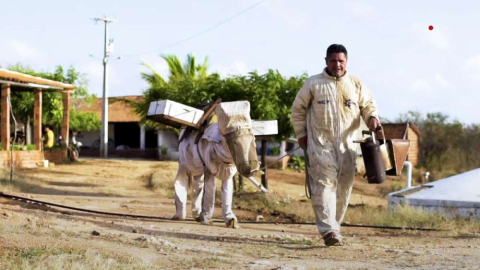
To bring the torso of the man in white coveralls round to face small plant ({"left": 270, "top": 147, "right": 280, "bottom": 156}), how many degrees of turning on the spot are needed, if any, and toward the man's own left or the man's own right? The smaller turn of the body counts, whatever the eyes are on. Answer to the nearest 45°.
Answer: approximately 180°

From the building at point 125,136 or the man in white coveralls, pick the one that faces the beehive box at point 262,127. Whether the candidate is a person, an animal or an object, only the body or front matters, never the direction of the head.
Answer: the building

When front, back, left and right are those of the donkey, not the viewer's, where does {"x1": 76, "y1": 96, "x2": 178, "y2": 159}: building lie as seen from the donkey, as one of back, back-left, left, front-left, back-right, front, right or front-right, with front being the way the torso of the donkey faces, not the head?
back-left

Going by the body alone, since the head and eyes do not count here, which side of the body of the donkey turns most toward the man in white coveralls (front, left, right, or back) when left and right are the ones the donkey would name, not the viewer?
front

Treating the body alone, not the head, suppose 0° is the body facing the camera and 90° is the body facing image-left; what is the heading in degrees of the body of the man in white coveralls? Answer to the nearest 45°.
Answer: approximately 0°

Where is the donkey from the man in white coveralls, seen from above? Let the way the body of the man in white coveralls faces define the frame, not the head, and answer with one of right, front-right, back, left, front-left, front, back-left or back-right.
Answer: back-right

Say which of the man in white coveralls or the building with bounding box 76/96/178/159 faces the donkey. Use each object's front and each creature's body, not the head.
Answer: the building

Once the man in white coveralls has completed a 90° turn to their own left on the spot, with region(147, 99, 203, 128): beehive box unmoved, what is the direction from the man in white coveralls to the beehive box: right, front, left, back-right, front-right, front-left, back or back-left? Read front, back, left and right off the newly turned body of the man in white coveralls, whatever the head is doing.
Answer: back-left

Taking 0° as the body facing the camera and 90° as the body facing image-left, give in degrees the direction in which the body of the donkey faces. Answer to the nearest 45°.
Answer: approximately 315°

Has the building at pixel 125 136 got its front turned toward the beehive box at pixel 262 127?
yes
